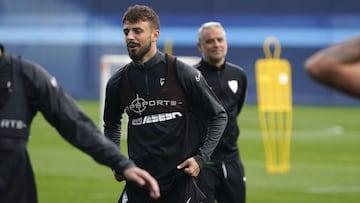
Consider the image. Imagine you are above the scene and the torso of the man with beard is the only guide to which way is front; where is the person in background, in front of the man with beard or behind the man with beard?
behind

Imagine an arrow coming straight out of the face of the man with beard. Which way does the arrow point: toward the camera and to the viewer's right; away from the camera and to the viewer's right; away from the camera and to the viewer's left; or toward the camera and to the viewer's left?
toward the camera and to the viewer's left

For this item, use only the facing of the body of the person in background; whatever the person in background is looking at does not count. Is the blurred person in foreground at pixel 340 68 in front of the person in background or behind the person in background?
in front

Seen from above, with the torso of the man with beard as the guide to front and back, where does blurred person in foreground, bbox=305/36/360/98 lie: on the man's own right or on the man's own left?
on the man's own left

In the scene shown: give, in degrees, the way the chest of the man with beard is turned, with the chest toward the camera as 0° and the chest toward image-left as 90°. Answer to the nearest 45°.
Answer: approximately 45°
